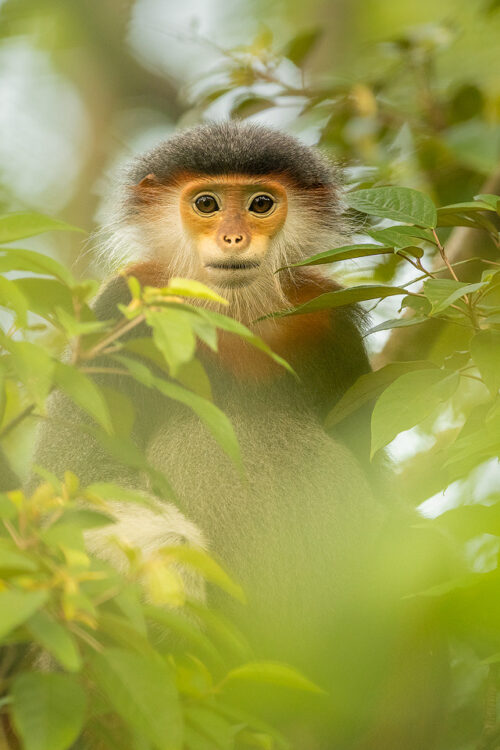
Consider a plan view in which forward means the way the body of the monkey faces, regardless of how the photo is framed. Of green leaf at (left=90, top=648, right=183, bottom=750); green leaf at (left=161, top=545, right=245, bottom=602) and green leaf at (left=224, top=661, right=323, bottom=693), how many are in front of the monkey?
3

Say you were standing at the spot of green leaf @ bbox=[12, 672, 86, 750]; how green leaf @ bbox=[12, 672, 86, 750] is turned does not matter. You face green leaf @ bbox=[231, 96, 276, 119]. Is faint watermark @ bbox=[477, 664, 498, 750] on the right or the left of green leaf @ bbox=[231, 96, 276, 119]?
right

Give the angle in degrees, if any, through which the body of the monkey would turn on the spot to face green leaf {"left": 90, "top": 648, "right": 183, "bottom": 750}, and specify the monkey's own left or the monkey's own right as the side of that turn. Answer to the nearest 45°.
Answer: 0° — it already faces it

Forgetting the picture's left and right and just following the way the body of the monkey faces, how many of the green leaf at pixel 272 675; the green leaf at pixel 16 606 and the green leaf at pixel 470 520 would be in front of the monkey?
3

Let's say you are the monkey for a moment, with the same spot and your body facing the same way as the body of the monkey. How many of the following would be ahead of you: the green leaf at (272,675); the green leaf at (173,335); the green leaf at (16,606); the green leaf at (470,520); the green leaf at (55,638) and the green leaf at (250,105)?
5

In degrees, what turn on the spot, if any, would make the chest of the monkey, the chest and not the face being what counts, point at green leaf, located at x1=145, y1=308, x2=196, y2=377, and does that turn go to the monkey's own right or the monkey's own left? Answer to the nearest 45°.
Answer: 0° — it already faces it

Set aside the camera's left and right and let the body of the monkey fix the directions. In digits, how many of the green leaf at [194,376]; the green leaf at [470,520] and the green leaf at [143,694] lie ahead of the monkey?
3

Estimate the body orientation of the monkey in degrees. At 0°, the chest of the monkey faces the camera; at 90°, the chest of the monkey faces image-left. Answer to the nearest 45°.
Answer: approximately 0°
